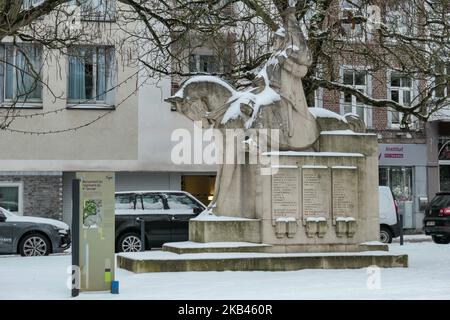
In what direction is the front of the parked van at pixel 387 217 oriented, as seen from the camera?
facing to the left of the viewer

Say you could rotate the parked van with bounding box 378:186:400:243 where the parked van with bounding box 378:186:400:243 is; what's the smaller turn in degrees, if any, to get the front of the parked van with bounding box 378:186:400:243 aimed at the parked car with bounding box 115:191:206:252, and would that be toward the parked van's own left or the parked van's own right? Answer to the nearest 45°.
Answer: approximately 45° to the parked van's own left

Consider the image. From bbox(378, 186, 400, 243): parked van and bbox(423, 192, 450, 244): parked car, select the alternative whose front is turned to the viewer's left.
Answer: bbox(378, 186, 400, 243): parked van

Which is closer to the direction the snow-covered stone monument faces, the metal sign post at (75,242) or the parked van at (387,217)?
the metal sign post

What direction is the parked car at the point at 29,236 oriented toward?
to the viewer's right
